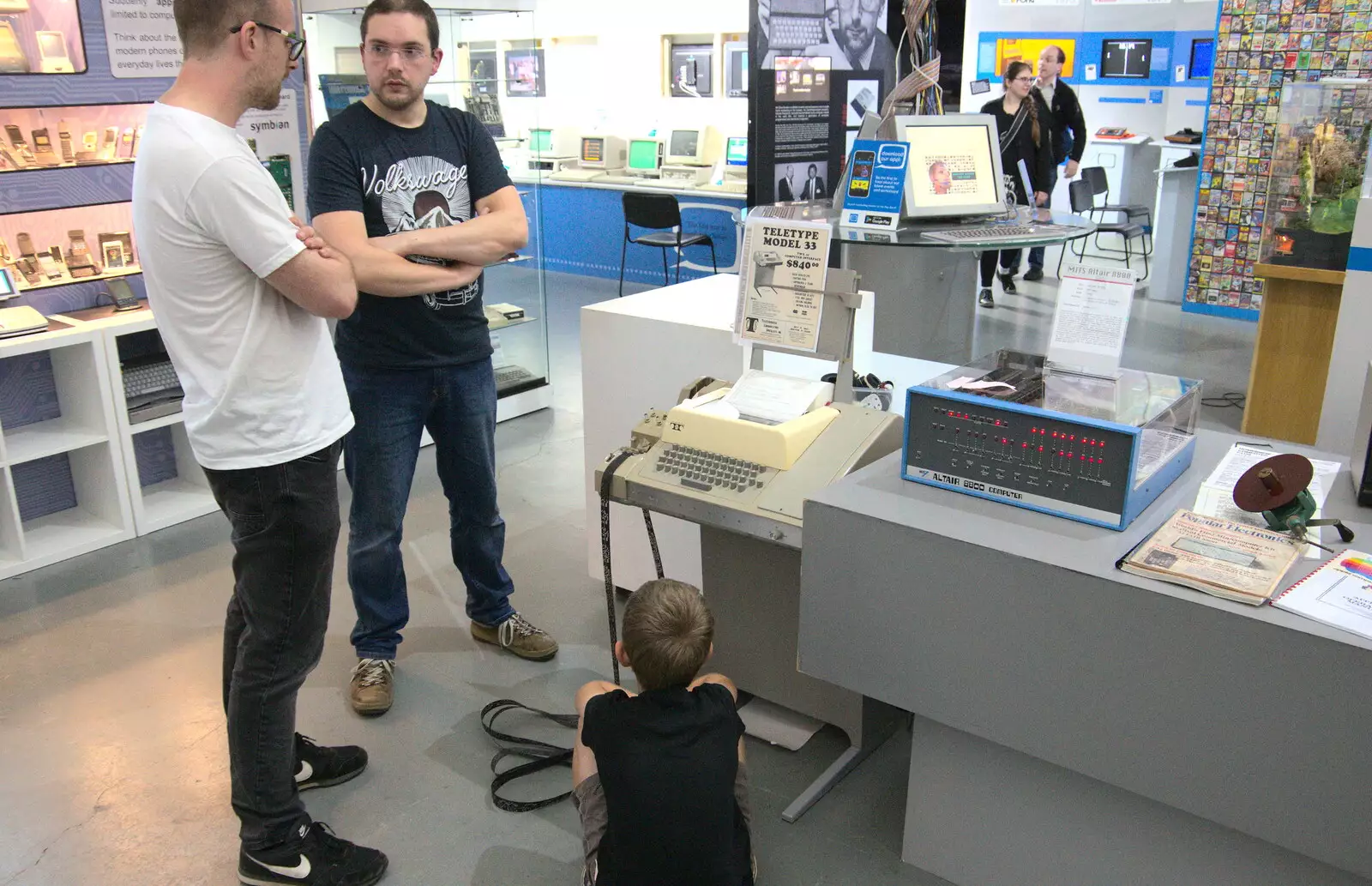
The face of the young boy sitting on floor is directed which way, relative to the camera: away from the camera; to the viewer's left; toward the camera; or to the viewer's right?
away from the camera

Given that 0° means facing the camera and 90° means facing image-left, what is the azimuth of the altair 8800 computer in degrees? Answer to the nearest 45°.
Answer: approximately 45°

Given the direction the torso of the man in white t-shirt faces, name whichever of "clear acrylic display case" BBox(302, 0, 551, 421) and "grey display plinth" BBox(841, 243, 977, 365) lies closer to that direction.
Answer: the grey display plinth

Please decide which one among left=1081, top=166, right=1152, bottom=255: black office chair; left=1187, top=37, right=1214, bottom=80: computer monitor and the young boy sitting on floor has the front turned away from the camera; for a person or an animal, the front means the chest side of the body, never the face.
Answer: the young boy sitting on floor

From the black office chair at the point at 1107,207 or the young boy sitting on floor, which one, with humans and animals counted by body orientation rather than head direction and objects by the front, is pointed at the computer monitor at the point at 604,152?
the young boy sitting on floor

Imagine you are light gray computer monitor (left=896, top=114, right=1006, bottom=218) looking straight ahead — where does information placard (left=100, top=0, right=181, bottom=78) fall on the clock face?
The information placard is roughly at 3 o'clock from the light gray computer monitor.

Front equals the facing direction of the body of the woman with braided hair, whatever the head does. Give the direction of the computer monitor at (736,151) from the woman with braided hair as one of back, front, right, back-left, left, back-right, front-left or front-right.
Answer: right

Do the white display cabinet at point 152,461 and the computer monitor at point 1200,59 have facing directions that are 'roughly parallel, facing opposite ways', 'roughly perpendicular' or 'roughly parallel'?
roughly perpendicular

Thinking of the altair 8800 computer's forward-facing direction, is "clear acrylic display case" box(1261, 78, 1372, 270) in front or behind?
behind

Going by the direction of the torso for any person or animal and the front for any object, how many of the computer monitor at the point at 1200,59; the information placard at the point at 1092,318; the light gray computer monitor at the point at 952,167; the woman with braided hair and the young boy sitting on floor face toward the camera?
4

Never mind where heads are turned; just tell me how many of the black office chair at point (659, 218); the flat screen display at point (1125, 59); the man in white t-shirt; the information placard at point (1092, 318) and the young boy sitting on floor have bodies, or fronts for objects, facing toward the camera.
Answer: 2
